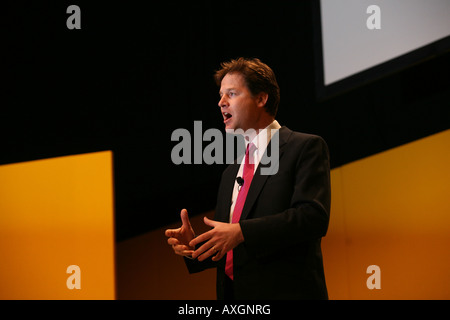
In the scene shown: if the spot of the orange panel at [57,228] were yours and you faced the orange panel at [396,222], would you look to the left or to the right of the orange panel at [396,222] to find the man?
right

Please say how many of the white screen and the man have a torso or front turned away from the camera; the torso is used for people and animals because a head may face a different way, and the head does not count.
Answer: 0

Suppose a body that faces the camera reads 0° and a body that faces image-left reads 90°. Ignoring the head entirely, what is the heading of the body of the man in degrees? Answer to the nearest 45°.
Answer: approximately 45°

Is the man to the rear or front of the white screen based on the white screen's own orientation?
to the front

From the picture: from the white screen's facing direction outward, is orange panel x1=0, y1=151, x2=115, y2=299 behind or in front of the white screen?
in front

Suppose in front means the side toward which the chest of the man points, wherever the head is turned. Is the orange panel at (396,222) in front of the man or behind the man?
behind

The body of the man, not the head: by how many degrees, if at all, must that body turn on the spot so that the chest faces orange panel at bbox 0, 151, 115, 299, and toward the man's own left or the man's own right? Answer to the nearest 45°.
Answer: approximately 90° to the man's own right
